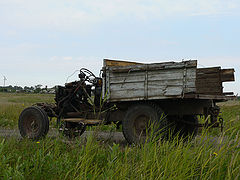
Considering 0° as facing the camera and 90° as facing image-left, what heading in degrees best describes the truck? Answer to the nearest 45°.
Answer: approximately 135°
